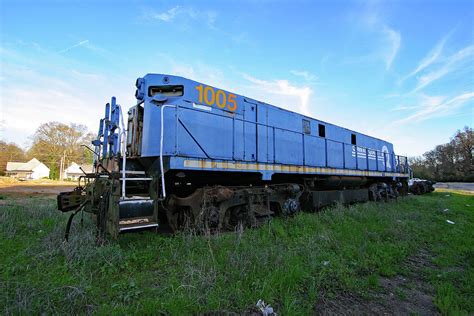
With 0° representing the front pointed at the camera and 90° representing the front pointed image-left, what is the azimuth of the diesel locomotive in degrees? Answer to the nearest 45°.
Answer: approximately 45°
